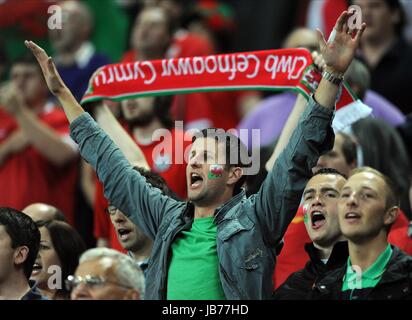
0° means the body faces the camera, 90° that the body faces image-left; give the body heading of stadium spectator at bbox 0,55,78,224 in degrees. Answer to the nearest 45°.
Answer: approximately 45°

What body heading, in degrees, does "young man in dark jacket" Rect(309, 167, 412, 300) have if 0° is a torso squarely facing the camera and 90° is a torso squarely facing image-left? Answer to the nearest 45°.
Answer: approximately 45°

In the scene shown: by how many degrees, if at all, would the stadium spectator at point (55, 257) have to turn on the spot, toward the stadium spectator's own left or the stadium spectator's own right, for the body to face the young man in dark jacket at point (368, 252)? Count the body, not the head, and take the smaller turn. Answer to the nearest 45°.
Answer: approximately 135° to the stadium spectator's own left

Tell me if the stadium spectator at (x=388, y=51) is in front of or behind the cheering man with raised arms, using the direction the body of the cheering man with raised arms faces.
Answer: behind

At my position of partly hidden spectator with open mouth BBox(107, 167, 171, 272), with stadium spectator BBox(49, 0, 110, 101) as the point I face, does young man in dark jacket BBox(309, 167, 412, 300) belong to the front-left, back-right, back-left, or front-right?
back-right
